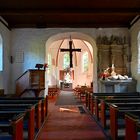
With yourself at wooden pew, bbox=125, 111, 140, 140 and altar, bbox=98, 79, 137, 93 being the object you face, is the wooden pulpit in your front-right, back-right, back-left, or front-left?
front-left

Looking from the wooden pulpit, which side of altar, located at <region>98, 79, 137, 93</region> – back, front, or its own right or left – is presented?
right

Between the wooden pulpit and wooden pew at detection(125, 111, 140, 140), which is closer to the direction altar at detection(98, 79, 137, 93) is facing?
the wooden pew

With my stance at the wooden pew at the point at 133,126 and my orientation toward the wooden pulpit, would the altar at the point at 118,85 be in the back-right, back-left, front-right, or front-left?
front-right

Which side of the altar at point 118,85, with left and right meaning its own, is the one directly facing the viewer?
front

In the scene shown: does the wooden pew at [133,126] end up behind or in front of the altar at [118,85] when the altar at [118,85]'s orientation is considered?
in front
